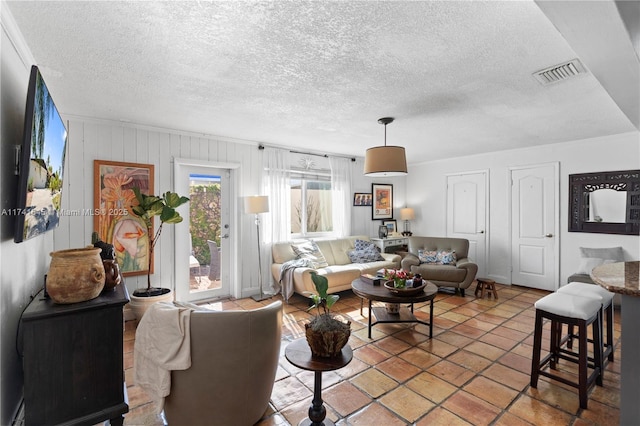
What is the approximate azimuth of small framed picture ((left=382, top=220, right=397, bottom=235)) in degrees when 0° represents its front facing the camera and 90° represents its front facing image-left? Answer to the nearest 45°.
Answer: approximately 315°

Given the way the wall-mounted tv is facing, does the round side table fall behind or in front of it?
in front

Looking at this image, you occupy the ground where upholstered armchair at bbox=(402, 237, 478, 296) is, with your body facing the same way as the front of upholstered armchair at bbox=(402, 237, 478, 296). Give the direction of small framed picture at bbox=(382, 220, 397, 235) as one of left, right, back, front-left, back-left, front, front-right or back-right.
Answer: right

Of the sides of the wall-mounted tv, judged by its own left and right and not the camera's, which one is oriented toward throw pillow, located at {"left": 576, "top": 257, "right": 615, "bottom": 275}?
front

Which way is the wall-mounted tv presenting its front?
to the viewer's right

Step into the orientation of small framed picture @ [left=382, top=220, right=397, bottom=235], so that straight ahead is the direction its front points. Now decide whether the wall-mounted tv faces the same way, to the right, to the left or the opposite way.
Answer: to the left

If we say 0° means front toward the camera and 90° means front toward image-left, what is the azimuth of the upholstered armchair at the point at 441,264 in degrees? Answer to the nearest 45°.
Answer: approximately 45°

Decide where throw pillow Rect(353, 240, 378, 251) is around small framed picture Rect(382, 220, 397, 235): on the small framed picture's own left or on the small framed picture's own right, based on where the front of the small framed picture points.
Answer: on the small framed picture's own right
